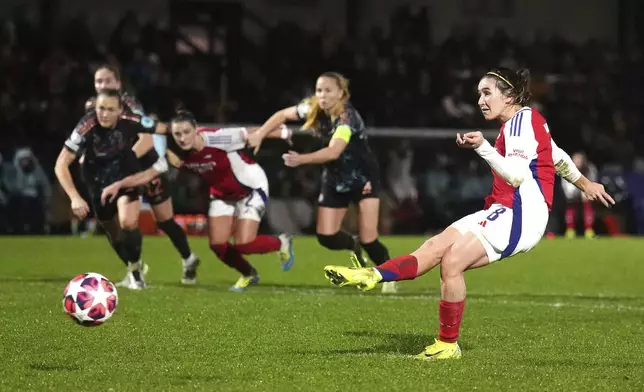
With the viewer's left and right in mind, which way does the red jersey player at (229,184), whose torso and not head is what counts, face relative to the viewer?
facing the viewer and to the left of the viewer

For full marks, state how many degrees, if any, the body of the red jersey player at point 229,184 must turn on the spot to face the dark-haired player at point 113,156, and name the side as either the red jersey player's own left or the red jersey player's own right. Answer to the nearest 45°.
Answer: approximately 45° to the red jersey player's own right

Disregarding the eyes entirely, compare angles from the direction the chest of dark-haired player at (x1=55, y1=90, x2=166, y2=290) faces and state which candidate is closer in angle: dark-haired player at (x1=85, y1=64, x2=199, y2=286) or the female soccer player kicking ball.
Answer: the female soccer player kicking ball

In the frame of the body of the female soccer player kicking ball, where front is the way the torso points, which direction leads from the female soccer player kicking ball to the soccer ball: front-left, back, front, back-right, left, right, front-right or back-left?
front

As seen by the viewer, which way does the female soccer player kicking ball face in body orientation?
to the viewer's left

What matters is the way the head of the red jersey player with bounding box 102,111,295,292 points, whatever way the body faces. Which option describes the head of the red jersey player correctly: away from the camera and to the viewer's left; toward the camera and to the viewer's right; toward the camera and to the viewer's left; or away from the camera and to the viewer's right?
toward the camera and to the viewer's left

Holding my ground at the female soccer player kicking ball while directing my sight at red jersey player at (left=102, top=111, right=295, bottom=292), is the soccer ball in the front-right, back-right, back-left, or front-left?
front-left

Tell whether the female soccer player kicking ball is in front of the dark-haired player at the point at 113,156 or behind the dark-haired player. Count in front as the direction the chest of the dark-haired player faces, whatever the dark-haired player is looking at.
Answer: in front

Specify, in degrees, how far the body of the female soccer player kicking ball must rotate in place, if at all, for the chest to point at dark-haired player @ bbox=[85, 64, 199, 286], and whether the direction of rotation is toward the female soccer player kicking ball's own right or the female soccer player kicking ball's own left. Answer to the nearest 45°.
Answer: approximately 45° to the female soccer player kicking ball's own right

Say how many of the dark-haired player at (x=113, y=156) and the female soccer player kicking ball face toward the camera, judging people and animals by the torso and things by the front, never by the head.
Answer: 1

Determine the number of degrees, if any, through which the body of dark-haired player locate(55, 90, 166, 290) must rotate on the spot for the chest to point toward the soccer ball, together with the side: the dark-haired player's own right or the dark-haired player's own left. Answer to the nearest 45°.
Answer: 0° — they already face it

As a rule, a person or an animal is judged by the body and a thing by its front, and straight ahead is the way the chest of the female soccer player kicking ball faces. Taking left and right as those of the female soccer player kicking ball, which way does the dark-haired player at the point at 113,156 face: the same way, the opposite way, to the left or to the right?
to the left

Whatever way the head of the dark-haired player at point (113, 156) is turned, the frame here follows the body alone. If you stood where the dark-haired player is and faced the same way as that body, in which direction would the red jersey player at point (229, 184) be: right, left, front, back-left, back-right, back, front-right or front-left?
left

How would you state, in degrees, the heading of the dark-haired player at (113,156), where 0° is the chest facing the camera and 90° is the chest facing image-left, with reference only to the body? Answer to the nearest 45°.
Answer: approximately 0°
